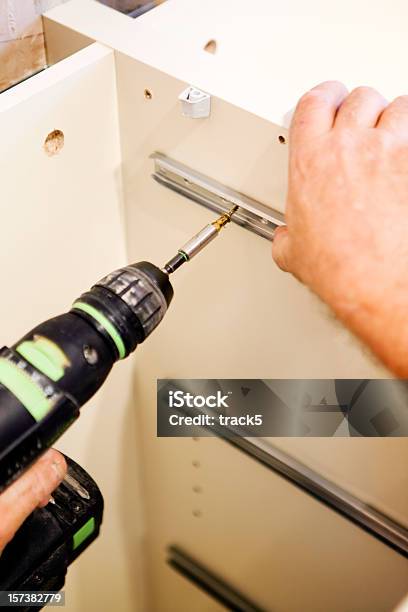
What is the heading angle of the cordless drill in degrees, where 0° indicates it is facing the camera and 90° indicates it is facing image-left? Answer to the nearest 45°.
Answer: approximately 225°
